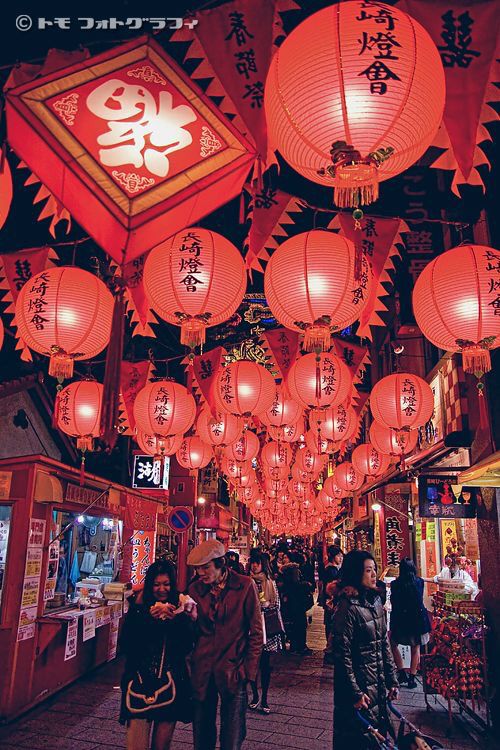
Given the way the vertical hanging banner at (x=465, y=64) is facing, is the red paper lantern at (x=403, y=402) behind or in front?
behind

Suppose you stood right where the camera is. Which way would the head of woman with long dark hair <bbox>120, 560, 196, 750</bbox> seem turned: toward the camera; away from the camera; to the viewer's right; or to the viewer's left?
toward the camera

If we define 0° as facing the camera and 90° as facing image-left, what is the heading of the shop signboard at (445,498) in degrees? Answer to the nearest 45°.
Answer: approximately 0°

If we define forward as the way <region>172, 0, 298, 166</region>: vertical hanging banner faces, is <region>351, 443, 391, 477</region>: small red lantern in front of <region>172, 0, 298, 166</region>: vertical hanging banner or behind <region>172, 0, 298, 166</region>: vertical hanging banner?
behind

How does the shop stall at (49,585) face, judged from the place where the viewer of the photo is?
facing the viewer and to the right of the viewer

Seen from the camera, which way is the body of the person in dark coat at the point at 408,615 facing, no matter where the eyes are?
away from the camera

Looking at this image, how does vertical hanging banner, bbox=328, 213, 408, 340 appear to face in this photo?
toward the camera

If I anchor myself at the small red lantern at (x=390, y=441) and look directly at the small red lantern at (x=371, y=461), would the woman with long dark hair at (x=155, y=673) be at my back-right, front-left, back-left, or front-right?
back-left

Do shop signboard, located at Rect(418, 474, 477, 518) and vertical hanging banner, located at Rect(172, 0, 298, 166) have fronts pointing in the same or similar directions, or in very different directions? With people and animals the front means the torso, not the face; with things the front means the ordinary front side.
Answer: same or similar directions

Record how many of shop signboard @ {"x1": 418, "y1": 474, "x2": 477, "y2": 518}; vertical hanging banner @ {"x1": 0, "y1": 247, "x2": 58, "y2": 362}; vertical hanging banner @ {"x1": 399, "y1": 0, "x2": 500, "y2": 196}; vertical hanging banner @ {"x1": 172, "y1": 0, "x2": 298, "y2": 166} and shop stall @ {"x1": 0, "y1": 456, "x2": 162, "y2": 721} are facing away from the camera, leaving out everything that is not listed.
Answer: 0

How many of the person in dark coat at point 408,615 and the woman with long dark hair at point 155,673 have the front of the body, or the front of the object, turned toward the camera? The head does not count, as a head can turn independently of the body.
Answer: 1

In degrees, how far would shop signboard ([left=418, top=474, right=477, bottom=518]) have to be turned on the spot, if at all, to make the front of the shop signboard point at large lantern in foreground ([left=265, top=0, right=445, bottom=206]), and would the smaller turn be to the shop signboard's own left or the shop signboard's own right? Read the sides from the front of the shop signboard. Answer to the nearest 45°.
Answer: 0° — it already faces it

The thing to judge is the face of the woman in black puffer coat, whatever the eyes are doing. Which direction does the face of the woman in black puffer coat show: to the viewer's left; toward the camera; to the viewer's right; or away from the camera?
to the viewer's right

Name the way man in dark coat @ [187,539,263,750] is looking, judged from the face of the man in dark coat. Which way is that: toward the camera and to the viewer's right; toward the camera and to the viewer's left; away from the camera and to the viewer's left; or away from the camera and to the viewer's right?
toward the camera and to the viewer's left

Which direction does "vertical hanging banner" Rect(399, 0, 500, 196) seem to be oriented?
toward the camera
